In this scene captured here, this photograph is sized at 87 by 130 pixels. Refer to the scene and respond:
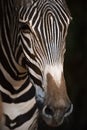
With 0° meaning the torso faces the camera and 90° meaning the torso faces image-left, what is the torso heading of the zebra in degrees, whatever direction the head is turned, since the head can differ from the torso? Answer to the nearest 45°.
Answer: approximately 315°
